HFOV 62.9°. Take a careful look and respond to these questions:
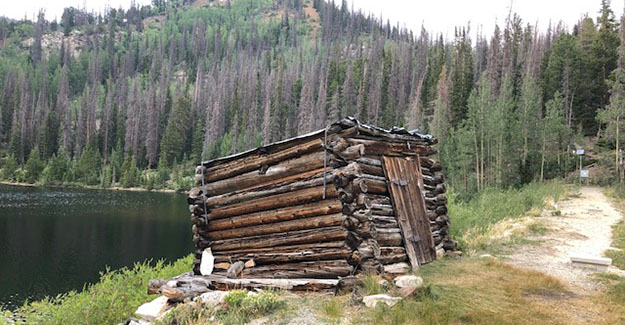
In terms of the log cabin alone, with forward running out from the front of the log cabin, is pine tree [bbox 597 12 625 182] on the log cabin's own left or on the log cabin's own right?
on the log cabin's own left

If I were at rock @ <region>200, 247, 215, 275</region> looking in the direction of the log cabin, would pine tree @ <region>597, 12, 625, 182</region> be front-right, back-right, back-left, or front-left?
front-left

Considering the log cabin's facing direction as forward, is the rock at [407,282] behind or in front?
in front

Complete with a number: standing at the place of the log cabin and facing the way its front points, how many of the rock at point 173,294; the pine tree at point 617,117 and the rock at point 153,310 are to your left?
1

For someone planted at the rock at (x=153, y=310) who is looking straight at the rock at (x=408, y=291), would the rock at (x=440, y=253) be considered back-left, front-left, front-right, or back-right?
front-left

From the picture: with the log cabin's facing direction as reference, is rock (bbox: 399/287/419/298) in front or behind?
in front

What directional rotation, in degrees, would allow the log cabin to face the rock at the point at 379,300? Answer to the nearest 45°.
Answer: approximately 45° to its right

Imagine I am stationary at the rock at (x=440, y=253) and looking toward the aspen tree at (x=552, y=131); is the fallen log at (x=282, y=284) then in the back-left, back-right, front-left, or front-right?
back-left

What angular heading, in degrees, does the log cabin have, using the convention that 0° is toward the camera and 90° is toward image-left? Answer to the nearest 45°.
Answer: approximately 315°

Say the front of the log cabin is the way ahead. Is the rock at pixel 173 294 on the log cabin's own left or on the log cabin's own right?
on the log cabin's own right

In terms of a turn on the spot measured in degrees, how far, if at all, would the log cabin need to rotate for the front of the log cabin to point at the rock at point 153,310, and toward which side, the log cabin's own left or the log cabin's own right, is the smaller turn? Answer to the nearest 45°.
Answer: approximately 90° to the log cabin's own right
